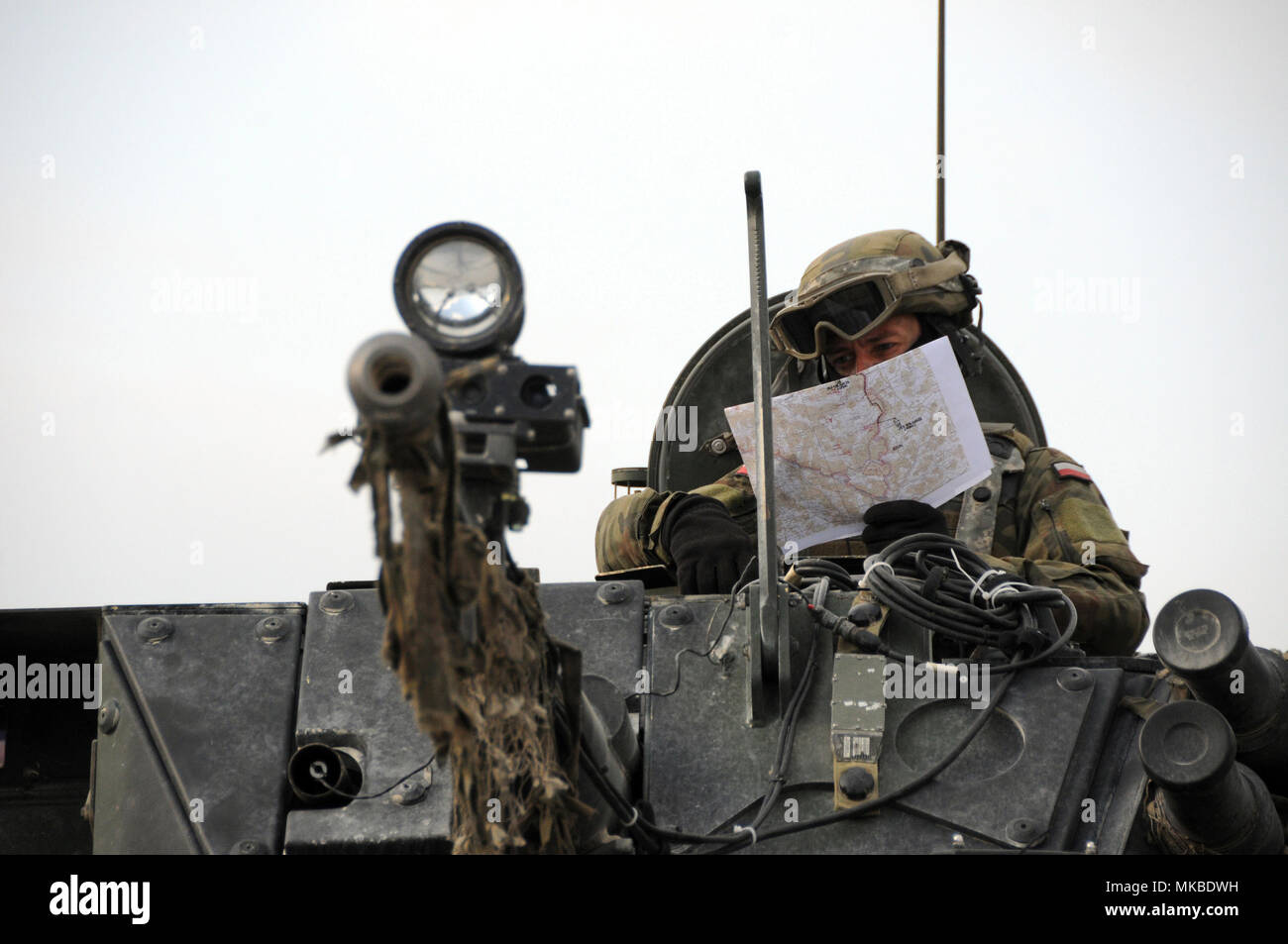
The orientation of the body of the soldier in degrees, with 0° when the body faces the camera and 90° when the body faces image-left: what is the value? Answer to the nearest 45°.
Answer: approximately 45°

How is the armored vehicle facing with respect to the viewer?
toward the camera
